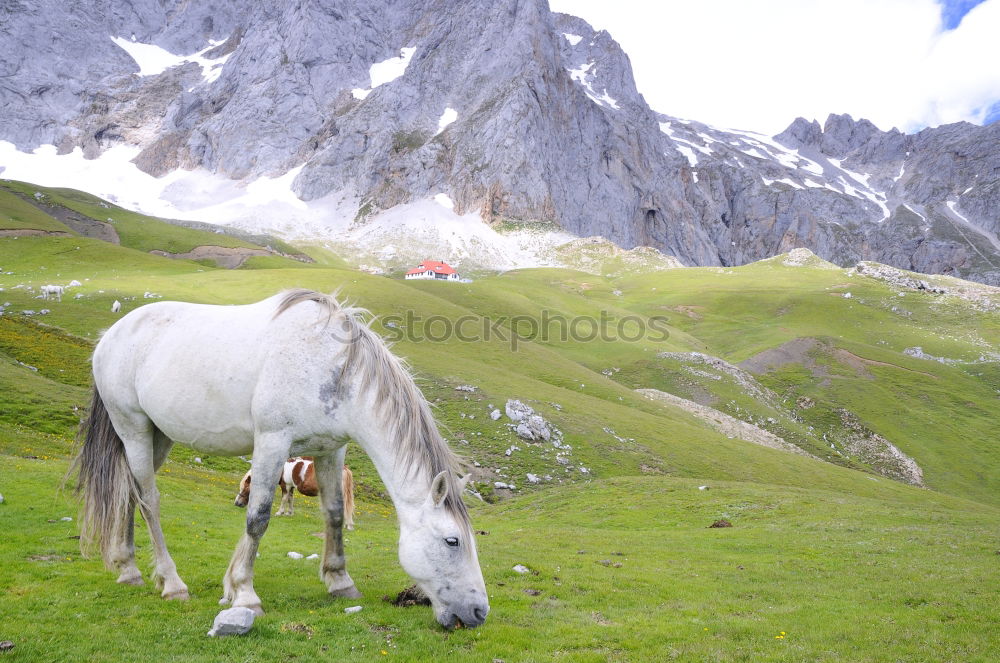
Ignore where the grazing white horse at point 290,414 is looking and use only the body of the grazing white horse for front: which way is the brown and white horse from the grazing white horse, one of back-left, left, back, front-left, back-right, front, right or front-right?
back-left

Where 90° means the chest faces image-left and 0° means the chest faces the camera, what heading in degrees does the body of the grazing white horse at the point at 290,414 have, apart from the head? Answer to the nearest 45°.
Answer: approximately 315°

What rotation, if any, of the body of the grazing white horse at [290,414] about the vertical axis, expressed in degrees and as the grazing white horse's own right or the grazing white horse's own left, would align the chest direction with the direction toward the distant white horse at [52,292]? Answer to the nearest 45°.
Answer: approximately 135° to the grazing white horse's own left
